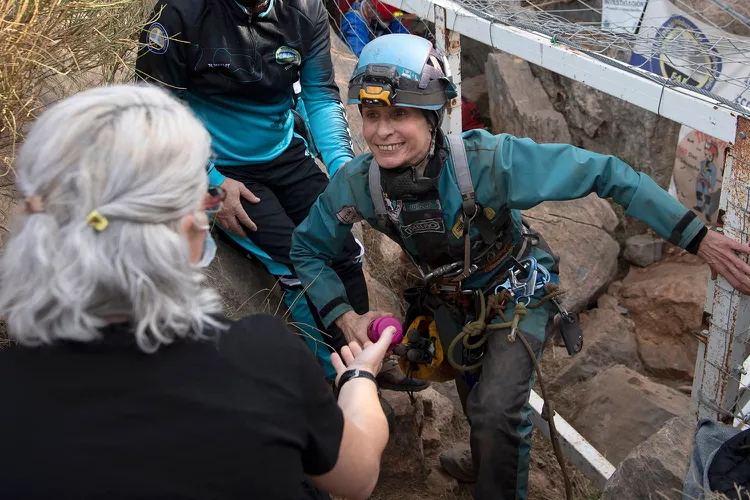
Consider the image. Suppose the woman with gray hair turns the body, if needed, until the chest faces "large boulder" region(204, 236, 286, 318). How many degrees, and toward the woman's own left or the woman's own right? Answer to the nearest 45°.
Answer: approximately 45° to the woman's own left

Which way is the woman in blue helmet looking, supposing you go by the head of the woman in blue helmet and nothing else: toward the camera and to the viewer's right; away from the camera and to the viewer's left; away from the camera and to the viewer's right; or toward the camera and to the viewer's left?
toward the camera and to the viewer's left

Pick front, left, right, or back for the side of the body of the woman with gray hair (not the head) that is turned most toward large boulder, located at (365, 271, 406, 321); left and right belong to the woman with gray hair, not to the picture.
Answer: front

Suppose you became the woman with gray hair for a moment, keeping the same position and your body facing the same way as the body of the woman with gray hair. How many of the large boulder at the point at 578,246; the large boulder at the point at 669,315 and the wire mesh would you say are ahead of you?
3

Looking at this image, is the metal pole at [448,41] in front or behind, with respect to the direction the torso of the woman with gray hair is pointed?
in front

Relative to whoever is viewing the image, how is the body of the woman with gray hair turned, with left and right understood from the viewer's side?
facing away from the viewer and to the right of the viewer

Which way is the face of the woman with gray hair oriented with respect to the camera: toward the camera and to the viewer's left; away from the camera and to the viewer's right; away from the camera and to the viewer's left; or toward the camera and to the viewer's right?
away from the camera and to the viewer's right

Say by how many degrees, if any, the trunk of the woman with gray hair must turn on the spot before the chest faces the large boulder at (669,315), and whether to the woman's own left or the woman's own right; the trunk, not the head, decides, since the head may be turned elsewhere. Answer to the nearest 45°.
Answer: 0° — they already face it

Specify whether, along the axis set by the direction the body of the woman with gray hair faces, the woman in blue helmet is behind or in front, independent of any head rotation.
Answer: in front

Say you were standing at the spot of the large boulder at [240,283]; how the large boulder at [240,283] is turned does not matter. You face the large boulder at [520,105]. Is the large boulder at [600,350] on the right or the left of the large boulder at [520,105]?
right

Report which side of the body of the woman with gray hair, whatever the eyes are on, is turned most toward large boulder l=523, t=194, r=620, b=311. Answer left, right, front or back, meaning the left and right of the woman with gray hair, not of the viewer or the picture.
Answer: front

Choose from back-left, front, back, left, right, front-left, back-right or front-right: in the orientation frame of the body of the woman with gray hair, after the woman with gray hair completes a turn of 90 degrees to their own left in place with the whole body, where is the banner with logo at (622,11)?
right

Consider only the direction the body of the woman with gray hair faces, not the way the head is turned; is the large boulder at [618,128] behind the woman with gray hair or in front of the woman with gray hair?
in front

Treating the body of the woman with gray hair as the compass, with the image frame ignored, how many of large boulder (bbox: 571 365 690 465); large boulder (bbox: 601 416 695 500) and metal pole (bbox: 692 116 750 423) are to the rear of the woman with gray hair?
0
